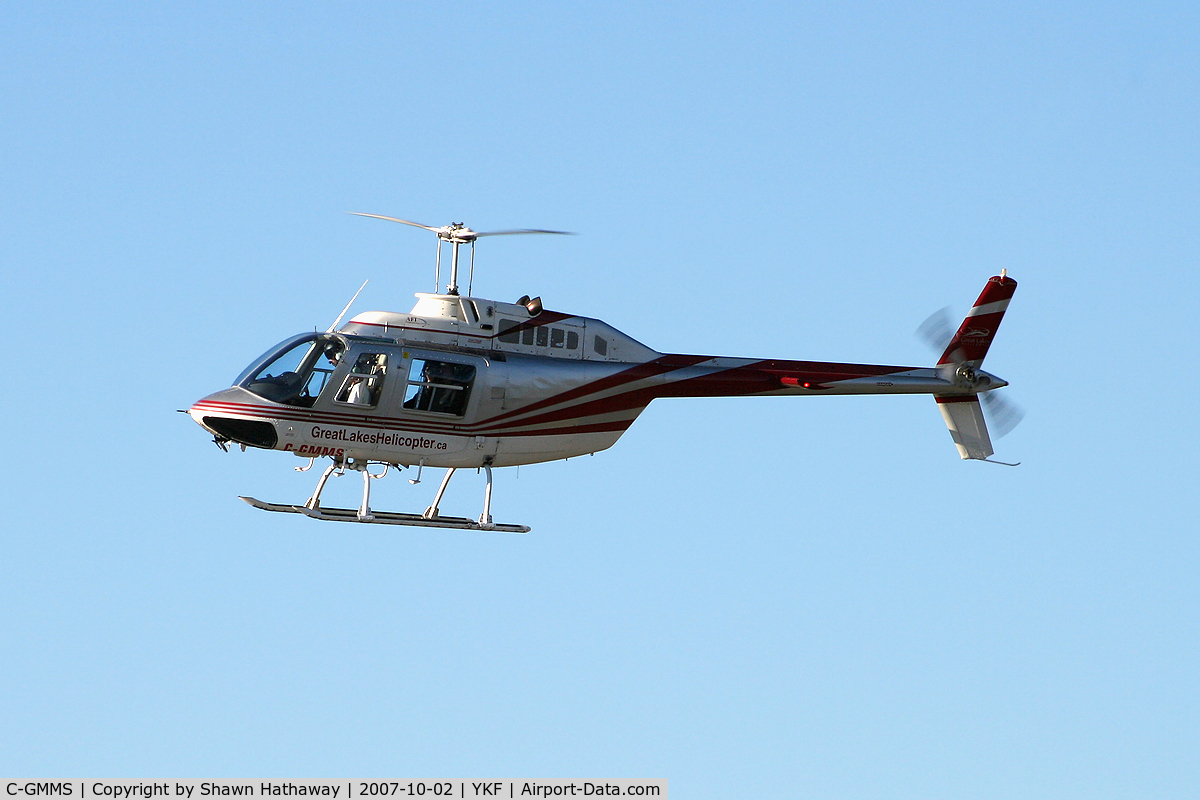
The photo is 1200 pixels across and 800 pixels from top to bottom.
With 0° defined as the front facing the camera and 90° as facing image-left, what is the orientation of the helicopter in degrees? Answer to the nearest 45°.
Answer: approximately 90°
